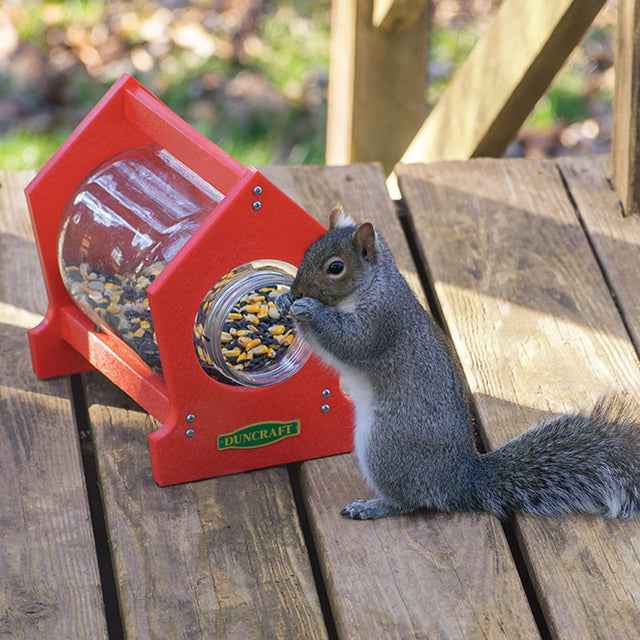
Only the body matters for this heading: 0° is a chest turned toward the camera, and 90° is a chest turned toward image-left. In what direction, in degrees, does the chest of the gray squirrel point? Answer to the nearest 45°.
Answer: approximately 90°

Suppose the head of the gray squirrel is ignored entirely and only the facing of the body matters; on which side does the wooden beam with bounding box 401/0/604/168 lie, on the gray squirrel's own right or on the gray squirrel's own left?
on the gray squirrel's own right
